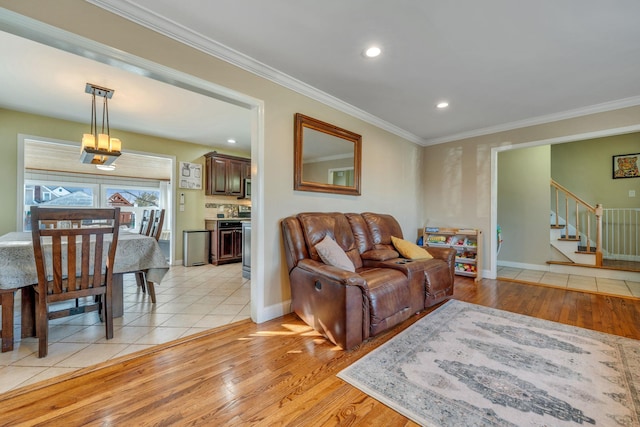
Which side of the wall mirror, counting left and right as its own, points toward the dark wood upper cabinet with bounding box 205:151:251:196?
back

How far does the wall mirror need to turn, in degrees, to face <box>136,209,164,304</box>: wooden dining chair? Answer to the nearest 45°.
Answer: approximately 135° to its right

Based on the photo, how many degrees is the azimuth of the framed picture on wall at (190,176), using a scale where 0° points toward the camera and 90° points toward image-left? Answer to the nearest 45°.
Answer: approximately 0°

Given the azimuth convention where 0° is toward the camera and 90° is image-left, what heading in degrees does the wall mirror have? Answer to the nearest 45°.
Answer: approximately 315°

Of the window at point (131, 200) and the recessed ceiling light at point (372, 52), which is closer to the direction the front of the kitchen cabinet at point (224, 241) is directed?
the recessed ceiling light

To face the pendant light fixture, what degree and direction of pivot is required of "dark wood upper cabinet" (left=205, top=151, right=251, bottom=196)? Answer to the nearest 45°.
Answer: approximately 90° to its right
